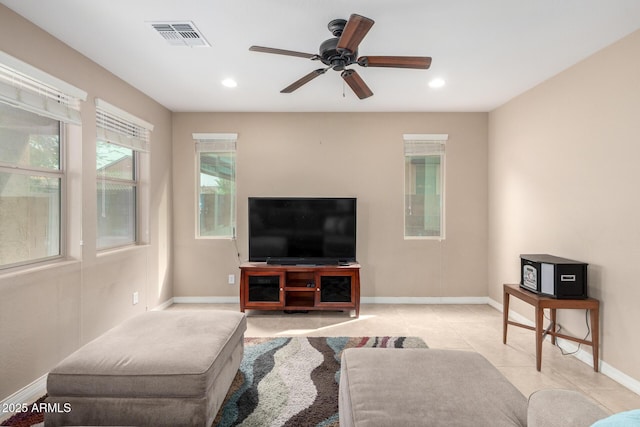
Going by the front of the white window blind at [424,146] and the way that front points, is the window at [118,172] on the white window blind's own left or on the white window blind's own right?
on the white window blind's own right

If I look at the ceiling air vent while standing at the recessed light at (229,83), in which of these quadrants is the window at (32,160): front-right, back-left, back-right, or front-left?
front-right

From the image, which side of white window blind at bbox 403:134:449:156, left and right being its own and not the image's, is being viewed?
front

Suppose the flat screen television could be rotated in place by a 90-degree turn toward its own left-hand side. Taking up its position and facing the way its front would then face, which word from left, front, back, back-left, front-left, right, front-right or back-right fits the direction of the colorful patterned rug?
right

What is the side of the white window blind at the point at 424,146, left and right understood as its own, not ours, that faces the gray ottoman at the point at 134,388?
front

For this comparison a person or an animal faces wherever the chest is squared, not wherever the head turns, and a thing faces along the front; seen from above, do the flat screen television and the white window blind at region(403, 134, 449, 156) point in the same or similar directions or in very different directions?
same or similar directions

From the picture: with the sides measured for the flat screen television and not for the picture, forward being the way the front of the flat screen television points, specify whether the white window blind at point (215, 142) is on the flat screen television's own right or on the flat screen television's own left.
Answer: on the flat screen television's own right

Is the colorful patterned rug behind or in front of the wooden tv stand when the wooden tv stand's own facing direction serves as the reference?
in front

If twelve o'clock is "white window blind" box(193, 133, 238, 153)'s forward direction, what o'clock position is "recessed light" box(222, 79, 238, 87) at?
The recessed light is roughly at 12 o'clock from the white window blind.

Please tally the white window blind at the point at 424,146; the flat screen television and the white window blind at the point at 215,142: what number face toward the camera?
3

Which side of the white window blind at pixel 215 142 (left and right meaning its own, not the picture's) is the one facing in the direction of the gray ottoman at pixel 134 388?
front

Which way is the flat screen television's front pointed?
toward the camera

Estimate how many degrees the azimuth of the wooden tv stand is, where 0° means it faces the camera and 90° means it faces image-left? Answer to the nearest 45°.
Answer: approximately 0°

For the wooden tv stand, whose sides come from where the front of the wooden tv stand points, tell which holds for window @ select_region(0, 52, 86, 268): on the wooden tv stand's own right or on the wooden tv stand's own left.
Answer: on the wooden tv stand's own right

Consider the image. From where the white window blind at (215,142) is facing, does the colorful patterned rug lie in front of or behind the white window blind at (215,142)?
in front

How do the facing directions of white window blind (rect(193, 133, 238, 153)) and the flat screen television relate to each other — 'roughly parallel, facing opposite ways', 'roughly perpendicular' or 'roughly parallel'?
roughly parallel
